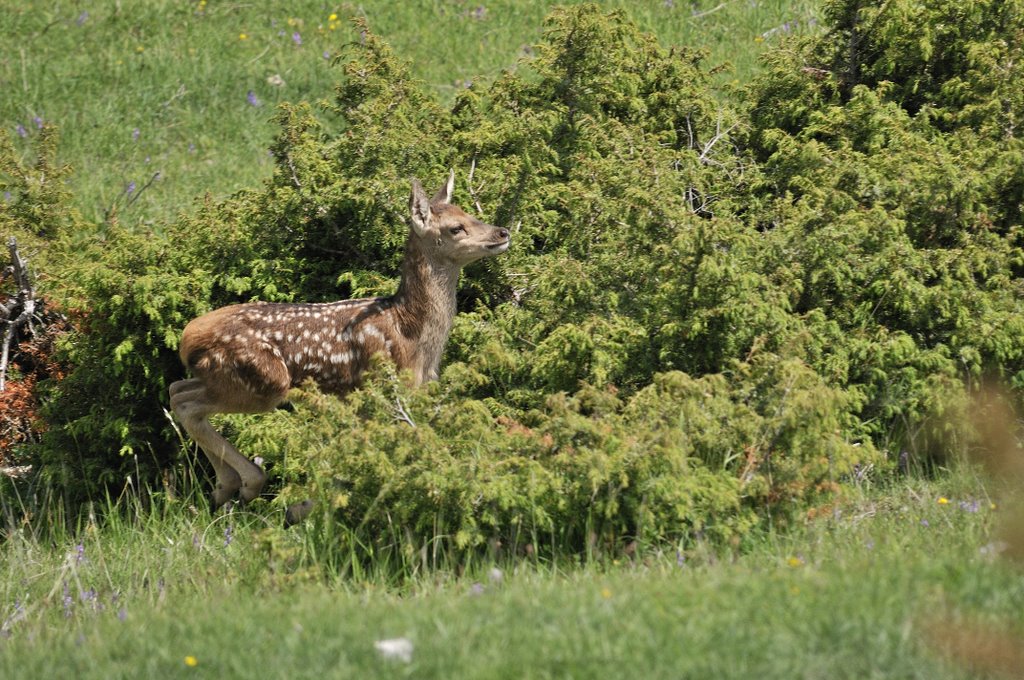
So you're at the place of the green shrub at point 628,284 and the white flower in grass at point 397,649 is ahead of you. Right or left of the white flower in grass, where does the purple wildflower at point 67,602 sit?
right

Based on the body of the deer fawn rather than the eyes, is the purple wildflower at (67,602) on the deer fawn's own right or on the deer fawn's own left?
on the deer fawn's own right

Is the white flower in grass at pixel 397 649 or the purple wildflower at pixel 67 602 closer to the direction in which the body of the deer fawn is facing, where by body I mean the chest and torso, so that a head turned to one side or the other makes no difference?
the white flower in grass

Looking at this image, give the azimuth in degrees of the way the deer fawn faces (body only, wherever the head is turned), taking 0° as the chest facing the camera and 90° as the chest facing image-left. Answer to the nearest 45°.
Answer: approximately 270°

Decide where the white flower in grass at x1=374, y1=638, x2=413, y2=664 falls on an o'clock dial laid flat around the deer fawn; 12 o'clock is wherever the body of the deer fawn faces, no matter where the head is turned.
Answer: The white flower in grass is roughly at 3 o'clock from the deer fawn.
